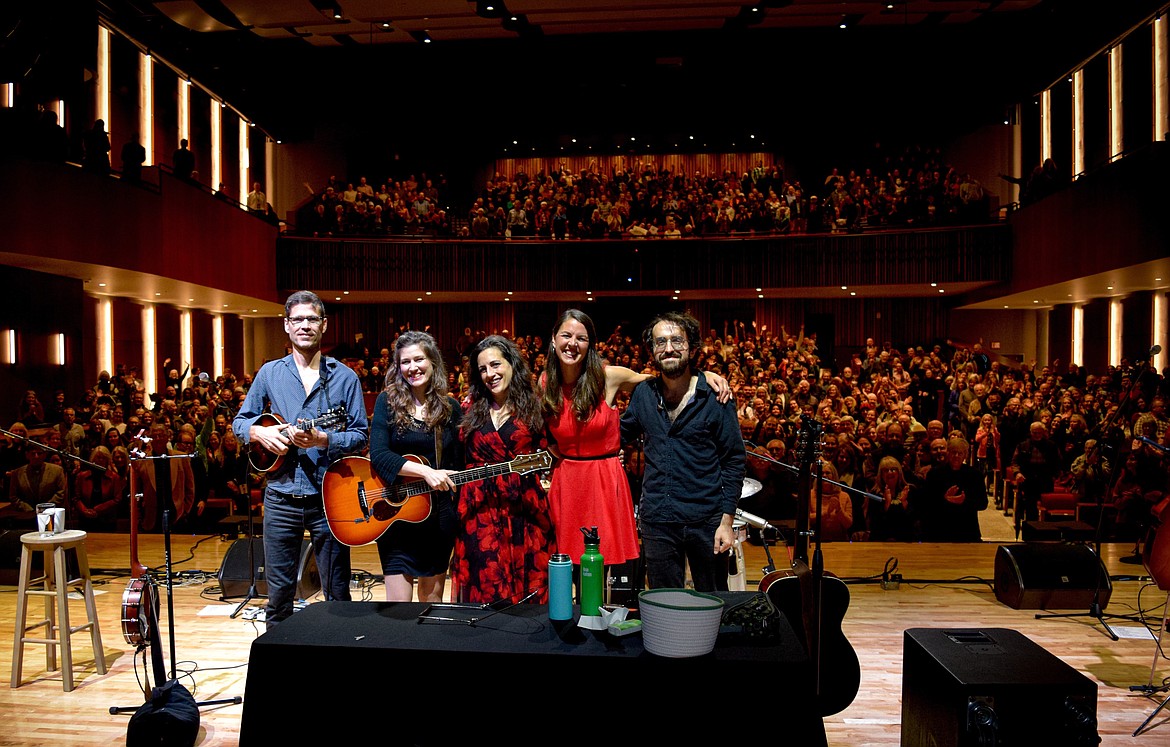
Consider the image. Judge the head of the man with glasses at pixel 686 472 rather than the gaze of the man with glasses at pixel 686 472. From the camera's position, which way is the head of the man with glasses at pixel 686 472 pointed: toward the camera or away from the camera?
toward the camera

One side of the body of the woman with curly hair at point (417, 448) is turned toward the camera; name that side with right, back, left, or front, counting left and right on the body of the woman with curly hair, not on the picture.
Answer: front

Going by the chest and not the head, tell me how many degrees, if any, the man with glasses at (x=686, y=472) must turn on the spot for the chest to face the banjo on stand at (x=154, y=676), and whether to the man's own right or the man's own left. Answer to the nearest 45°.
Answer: approximately 90° to the man's own right

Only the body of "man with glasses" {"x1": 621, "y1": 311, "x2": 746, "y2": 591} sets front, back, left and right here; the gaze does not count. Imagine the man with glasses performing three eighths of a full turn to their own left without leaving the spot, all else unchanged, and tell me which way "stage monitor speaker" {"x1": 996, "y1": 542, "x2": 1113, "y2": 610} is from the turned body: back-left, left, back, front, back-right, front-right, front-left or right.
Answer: front

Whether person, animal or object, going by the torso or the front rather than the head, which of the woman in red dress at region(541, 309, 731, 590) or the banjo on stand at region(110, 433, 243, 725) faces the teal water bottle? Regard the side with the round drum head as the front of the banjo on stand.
the woman in red dress

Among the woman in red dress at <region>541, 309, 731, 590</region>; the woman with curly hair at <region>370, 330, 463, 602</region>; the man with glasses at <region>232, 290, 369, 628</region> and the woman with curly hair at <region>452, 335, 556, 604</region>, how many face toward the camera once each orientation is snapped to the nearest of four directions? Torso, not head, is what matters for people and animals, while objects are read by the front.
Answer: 4

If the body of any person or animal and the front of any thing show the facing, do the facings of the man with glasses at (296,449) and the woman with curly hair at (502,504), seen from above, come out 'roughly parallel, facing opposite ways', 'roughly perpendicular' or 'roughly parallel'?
roughly parallel

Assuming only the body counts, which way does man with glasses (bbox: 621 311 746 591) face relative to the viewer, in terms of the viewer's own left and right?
facing the viewer

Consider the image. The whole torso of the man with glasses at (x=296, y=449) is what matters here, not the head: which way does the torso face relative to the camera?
toward the camera

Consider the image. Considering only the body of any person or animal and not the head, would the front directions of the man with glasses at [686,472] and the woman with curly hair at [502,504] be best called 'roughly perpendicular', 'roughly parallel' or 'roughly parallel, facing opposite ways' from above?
roughly parallel

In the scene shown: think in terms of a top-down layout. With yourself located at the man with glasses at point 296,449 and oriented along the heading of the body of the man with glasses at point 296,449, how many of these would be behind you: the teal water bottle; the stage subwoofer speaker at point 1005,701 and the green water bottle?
0

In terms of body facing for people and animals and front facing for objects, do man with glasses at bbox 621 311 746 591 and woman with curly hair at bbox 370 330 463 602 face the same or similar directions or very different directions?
same or similar directions

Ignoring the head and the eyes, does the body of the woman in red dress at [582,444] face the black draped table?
yes

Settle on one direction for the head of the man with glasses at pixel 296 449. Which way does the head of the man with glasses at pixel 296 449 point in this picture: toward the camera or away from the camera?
toward the camera
